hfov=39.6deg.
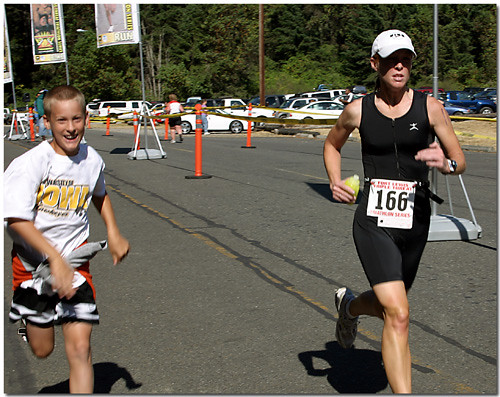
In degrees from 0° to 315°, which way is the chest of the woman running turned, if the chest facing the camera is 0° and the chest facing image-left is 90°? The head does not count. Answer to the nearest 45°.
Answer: approximately 0°

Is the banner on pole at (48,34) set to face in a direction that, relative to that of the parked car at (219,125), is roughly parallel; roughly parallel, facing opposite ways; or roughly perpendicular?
roughly perpendicular

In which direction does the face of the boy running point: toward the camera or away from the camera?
toward the camera

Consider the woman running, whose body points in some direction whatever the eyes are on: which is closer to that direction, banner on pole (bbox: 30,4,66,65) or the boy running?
the boy running

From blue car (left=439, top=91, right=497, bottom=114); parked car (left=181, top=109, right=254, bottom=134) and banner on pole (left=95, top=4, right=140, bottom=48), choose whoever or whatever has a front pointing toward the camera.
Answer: the banner on pole

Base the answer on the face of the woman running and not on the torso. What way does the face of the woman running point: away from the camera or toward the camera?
toward the camera

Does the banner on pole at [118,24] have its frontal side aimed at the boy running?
yes

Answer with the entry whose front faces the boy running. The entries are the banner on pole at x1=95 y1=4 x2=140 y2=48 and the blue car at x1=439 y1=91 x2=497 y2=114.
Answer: the banner on pole

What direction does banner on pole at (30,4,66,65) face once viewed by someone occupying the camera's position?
facing the viewer

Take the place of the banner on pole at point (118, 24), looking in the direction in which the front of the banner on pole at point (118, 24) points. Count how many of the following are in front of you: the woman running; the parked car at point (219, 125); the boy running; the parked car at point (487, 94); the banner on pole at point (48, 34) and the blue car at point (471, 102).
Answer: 2

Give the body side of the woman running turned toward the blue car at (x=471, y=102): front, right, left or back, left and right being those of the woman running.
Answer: back

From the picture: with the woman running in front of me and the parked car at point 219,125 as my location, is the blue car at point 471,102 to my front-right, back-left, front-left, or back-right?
back-left

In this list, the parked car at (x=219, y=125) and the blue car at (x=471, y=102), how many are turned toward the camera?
0

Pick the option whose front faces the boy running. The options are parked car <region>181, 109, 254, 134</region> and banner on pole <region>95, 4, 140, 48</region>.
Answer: the banner on pole

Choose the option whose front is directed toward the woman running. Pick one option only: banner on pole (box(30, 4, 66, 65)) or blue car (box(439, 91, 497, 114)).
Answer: the banner on pole

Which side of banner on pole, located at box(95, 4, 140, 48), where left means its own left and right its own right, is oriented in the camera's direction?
front
